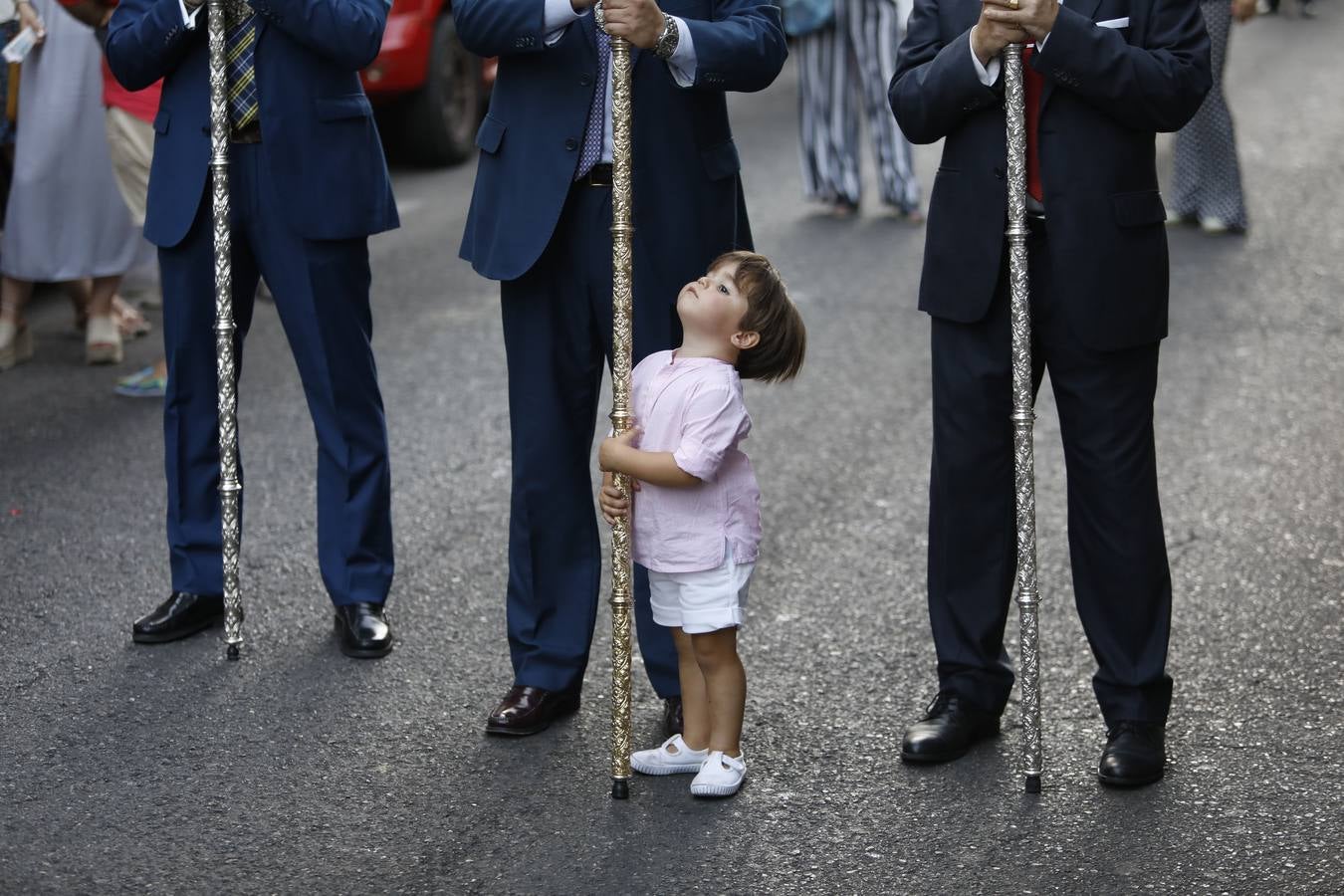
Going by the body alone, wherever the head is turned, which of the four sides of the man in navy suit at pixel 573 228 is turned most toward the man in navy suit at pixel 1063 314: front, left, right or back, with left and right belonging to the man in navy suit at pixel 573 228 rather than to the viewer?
left

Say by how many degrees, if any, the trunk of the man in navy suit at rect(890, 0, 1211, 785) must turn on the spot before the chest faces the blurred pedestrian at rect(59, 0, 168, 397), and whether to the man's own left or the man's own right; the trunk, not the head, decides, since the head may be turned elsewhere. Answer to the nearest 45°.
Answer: approximately 135° to the man's own right

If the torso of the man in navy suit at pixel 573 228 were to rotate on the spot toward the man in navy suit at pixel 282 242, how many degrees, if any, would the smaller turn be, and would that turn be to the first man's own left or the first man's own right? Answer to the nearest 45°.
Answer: approximately 135° to the first man's own right

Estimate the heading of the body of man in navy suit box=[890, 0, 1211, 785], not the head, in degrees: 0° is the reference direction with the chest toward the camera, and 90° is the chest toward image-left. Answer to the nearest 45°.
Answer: approximately 0°

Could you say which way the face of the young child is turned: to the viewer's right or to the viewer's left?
to the viewer's left
